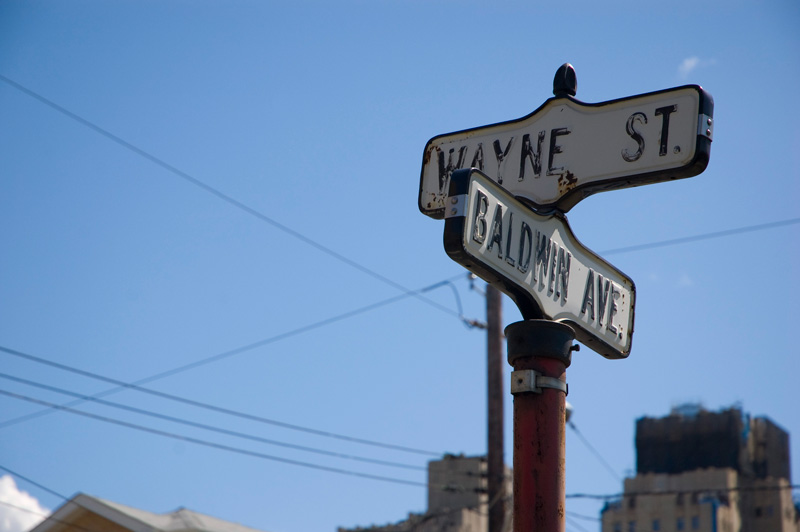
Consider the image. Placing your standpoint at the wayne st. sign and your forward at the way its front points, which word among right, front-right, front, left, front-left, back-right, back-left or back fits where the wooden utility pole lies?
back-right

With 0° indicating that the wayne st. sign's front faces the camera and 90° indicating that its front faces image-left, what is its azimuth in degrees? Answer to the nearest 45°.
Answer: approximately 45°

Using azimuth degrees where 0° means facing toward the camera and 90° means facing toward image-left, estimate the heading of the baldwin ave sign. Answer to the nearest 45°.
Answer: approximately 315°

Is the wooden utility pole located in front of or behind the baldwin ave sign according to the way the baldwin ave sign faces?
behind

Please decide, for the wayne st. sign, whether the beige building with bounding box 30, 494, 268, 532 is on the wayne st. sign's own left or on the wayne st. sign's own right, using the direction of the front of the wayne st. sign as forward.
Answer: on the wayne st. sign's own right
